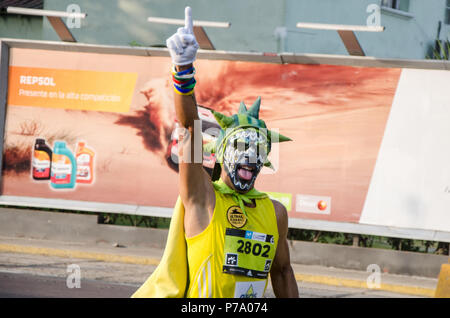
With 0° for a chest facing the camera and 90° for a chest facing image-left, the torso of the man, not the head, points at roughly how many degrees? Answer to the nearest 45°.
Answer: approximately 315°

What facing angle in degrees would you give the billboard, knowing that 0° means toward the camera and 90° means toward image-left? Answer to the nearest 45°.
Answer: approximately 0°

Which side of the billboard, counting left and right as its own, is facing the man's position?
front

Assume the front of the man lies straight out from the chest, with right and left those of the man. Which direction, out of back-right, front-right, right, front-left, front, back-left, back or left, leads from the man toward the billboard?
back-left
